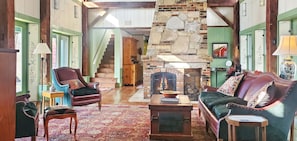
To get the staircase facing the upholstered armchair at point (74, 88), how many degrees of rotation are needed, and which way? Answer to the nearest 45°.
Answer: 0° — it already faces it

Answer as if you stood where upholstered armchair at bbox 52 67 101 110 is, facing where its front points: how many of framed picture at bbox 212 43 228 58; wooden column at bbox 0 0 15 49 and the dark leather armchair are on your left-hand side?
1

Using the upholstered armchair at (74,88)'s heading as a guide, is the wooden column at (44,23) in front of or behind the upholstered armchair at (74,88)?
behind

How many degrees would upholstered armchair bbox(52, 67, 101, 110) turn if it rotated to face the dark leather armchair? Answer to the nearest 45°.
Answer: approximately 45° to its right

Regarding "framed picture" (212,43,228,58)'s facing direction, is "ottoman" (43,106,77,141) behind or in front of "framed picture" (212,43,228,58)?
in front

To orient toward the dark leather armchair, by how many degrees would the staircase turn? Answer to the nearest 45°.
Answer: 0° — it already faces it

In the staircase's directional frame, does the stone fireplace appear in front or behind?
in front

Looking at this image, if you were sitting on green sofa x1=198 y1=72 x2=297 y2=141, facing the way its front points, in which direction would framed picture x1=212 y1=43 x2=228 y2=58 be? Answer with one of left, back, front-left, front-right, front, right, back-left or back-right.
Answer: back-right

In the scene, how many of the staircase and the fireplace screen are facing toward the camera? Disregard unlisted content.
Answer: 2
